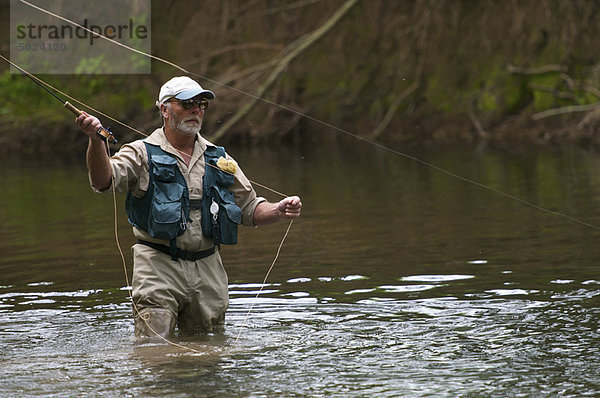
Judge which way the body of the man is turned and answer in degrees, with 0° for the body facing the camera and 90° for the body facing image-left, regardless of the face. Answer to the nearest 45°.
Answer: approximately 315°
